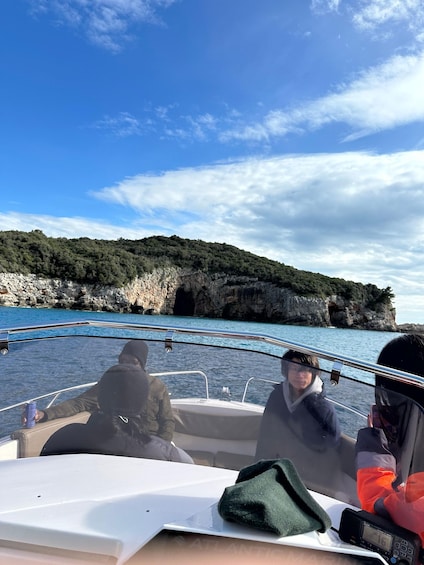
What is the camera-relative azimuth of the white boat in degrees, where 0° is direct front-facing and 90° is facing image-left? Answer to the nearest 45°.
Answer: approximately 180°

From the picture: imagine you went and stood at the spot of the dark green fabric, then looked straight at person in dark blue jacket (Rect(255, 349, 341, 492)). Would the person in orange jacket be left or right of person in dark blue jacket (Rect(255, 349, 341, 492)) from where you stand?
right

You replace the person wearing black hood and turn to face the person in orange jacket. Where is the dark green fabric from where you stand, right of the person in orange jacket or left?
right
